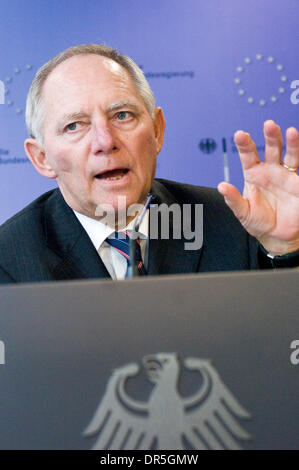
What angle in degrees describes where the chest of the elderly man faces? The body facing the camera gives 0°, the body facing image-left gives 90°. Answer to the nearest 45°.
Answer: approximately 0°
